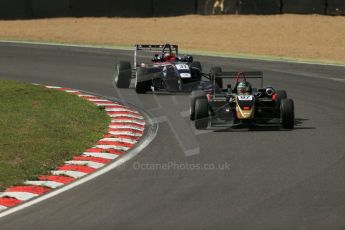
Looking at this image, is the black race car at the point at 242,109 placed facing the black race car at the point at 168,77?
no

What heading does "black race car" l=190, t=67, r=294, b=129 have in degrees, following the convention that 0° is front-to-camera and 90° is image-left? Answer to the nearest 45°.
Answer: approximately 0°

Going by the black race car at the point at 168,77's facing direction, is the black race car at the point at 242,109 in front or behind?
in front

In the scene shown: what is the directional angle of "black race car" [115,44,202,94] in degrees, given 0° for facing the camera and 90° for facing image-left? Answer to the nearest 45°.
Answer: approximately 315°

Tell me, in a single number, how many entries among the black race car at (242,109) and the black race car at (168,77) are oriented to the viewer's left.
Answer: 0
